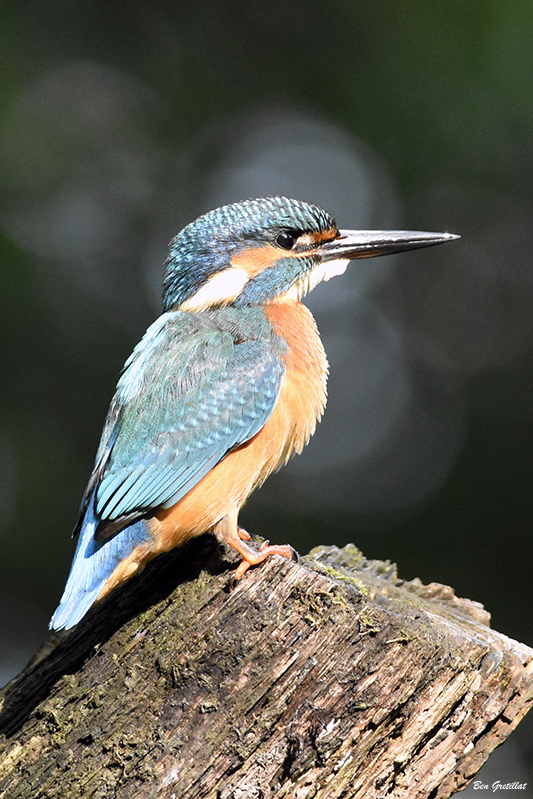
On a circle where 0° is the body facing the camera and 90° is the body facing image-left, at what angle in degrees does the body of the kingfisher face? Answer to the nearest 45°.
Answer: approximately 270°
